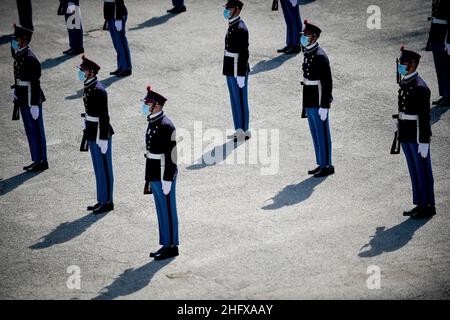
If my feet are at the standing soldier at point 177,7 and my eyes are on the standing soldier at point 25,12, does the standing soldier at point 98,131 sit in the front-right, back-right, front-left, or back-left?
front-left

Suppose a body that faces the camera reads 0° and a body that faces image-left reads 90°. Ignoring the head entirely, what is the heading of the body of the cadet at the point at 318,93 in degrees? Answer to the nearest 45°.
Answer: approximately 45°

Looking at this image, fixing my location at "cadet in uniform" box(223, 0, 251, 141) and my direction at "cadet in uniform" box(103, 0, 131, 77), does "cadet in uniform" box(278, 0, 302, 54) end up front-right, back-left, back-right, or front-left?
front-right

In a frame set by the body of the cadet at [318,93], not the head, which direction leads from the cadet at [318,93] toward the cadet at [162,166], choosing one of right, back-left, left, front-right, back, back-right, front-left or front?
front

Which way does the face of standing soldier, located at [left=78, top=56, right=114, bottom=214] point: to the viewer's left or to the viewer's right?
to the viewer's left

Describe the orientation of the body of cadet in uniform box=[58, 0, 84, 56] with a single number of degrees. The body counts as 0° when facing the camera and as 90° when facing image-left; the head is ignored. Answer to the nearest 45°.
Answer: approximately 90°

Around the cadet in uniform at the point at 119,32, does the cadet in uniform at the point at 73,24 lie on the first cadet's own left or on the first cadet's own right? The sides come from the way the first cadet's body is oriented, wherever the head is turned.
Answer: on the first cadet's own right

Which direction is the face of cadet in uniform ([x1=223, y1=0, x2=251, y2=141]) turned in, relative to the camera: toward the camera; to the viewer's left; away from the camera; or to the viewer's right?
to the viewer's left

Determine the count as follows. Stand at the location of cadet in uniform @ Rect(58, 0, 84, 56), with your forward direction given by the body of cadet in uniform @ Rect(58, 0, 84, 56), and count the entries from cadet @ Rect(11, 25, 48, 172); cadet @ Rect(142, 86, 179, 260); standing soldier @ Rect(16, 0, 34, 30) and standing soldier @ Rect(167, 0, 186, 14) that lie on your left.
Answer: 2

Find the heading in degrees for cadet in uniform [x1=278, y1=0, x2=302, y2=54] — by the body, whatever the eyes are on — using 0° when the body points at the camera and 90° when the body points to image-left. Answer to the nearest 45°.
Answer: approximately 90°
